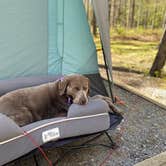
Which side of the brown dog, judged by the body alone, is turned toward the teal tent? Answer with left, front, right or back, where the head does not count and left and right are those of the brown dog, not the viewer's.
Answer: left

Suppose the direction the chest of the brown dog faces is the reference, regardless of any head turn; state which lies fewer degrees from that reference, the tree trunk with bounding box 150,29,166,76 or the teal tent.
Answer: the tree trunk

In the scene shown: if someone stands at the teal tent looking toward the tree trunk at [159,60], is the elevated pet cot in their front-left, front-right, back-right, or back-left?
back-right

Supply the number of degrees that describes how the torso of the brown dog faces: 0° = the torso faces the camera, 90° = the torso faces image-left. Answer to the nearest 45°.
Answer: approximately 270°

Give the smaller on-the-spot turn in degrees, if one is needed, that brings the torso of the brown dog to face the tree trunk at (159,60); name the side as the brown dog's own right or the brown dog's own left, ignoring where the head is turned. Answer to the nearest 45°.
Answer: approximately 45° to the brown dog's own left
